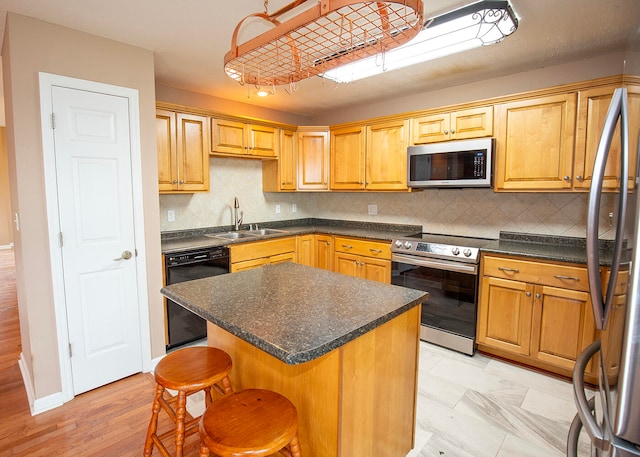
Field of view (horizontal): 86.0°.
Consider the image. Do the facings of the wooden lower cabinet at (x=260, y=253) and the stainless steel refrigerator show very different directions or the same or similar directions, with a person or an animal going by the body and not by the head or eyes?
very different directions

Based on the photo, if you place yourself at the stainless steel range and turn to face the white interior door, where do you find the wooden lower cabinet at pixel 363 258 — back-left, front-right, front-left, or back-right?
front-right

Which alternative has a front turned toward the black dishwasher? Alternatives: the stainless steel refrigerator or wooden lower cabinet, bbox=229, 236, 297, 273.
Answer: the stainless steel refrigerator

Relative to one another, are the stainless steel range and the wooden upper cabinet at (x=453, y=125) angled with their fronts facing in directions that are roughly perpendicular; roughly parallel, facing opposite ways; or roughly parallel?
roughly parallel

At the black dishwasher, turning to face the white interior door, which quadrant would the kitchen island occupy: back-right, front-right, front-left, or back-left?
front-left

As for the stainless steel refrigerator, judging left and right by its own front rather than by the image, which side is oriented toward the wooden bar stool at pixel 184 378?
front

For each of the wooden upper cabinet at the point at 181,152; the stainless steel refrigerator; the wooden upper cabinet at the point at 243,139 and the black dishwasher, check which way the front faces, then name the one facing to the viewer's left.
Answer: the stainless steel refrigerator

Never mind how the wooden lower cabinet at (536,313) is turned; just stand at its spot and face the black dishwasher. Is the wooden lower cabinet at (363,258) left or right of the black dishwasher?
right

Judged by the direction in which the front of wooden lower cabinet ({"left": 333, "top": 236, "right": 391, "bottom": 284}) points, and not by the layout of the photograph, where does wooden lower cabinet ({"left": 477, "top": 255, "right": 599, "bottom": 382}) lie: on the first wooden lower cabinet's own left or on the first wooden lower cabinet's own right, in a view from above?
on the first wooden lower cabinet's own left

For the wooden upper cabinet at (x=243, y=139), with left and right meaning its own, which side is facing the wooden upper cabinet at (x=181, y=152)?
right

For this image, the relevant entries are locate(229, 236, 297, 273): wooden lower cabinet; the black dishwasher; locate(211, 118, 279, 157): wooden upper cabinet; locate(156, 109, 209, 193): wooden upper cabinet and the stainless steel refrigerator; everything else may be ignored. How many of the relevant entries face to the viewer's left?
1

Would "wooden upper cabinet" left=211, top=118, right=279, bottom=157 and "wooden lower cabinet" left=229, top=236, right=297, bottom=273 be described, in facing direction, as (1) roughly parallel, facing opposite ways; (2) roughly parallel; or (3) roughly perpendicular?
roughly parallel

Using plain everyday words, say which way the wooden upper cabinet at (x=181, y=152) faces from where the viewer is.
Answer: facing the viewer and to the right of the viewer

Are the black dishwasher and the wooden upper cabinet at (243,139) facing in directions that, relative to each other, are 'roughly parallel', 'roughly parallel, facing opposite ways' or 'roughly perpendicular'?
roughly parallel

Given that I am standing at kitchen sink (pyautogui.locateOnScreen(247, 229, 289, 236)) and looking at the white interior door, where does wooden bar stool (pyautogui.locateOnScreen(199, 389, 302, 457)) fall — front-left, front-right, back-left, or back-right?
front-left

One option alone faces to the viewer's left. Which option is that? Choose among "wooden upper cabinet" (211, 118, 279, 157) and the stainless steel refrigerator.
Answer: the stainless steel refrigerator

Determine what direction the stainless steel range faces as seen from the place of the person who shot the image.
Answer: facing the viewer and to the left of the viewer

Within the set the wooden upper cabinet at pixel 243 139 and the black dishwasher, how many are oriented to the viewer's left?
0
